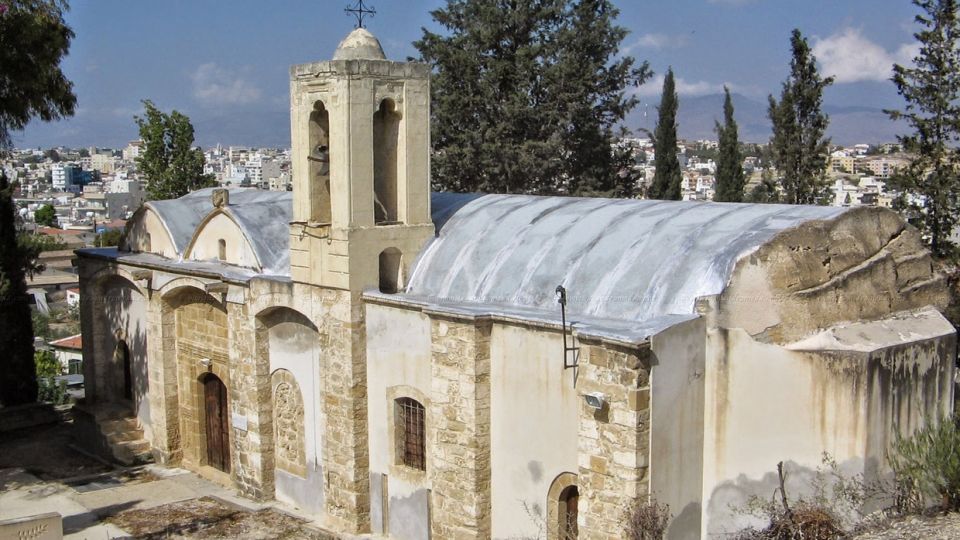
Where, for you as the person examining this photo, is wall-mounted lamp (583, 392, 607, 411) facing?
facing the viewer and to the left of the viewer

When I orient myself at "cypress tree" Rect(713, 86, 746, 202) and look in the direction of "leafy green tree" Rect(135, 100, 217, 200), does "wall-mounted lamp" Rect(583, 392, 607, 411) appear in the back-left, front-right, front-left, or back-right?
front-left

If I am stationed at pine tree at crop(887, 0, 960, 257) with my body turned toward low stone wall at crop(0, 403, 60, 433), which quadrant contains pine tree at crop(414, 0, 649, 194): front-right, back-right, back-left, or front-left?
front-right

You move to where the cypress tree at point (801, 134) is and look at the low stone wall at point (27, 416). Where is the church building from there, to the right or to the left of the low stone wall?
left

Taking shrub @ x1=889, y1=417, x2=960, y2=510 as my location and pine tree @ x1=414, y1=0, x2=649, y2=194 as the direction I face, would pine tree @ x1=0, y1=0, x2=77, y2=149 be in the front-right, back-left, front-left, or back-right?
front-left

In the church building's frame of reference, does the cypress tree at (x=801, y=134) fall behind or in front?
behind

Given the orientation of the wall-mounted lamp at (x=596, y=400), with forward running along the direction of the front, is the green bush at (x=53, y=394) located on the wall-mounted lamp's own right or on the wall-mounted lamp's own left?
on the wall-mounted lamp's own right

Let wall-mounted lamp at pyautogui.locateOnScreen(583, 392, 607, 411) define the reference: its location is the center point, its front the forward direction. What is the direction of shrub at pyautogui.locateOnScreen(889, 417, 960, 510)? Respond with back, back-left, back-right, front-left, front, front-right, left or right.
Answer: back-left

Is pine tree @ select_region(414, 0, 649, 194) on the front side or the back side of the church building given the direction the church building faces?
on the back side

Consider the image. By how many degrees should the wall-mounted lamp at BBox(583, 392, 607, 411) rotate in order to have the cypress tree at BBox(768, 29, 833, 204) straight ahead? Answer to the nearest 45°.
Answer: approximately 135° to its right

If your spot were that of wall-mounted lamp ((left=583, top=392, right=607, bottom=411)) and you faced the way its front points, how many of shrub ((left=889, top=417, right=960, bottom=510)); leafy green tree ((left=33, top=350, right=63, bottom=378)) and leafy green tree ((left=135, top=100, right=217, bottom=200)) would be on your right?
2

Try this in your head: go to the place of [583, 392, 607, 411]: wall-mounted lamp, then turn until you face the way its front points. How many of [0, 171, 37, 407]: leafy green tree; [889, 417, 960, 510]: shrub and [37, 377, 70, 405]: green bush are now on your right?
2

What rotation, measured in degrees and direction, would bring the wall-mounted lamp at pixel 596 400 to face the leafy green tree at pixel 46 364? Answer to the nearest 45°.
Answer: approximately 90° to its right
